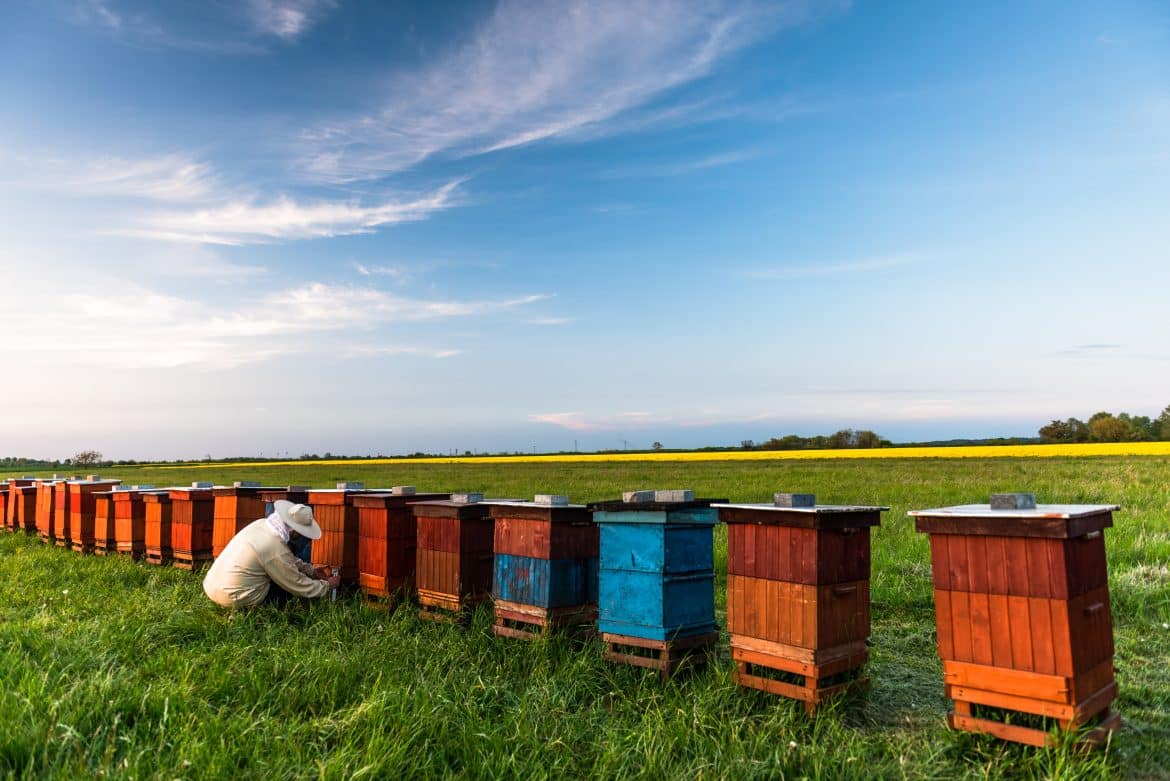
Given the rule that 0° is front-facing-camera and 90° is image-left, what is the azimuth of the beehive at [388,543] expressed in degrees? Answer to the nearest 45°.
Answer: approximately 45°

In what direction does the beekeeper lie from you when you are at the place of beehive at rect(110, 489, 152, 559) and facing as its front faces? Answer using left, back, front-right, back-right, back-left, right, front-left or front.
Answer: front-left

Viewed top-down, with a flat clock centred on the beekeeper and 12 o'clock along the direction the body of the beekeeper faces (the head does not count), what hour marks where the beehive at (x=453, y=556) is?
The beehive is roughly at 1 o'clock from the beekeeper.

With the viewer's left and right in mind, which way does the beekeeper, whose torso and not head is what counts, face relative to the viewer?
facing to the right of the viewer

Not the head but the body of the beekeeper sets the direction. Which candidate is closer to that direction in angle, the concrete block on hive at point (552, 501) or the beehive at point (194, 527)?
the concrete block on hive

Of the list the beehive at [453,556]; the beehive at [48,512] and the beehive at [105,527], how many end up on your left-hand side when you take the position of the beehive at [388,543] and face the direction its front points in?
1

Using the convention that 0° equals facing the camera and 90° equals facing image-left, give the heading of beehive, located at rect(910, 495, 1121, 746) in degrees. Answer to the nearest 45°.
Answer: approximately 45°

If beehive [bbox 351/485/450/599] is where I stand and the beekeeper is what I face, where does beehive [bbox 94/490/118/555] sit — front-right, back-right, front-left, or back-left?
front-right

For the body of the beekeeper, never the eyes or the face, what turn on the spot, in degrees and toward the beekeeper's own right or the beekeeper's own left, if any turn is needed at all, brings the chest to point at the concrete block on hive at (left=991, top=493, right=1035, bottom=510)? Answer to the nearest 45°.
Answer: approximately 45° to the beekeeper's own right

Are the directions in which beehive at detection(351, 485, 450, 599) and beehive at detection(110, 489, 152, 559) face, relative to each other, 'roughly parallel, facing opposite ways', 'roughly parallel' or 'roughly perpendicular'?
roughly parallel

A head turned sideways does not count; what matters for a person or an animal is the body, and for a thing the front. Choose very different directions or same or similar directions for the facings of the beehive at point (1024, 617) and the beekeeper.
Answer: very different directions

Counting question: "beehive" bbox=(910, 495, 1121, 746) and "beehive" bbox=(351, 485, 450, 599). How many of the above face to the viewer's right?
0

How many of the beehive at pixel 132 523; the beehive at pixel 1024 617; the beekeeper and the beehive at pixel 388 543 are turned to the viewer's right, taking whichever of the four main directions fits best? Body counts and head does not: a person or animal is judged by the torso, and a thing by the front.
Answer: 1

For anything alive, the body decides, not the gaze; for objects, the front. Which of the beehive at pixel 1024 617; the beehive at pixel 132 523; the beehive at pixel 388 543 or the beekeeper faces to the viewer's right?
the beekeeper

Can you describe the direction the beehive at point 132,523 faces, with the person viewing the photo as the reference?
facing the viewer and to the left of the viewer

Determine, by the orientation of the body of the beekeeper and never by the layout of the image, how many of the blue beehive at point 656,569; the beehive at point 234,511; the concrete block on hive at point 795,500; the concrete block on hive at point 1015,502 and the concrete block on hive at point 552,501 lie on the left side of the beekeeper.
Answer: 1
